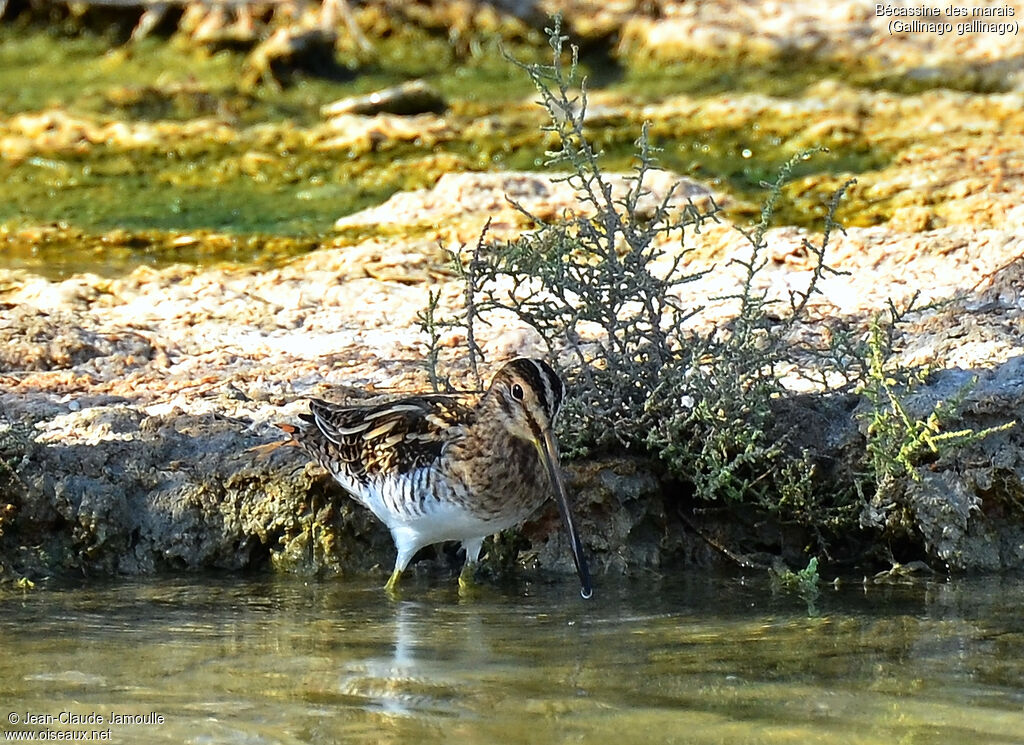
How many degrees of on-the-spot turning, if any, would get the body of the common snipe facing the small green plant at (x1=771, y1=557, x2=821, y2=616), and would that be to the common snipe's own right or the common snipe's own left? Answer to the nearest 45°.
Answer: approximately 45° to the common snipe's own left

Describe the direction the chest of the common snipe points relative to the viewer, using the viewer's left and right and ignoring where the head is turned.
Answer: facing the viewer and to the right of the viewer
